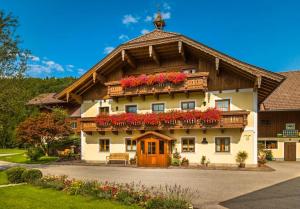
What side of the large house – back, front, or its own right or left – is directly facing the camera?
front

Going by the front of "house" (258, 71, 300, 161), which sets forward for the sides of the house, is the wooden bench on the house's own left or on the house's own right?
on the house's own right

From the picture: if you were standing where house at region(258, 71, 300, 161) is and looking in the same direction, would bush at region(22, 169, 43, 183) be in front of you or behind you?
in front

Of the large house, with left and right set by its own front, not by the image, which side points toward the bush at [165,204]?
front

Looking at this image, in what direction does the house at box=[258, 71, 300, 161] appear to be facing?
toward the camera

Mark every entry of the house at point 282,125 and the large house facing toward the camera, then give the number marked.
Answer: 2

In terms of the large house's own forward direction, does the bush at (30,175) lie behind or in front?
in front

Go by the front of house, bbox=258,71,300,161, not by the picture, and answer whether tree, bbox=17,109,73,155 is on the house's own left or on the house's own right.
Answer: on the house's own right

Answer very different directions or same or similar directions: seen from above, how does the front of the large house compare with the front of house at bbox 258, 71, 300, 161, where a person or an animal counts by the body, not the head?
same or similar directions
